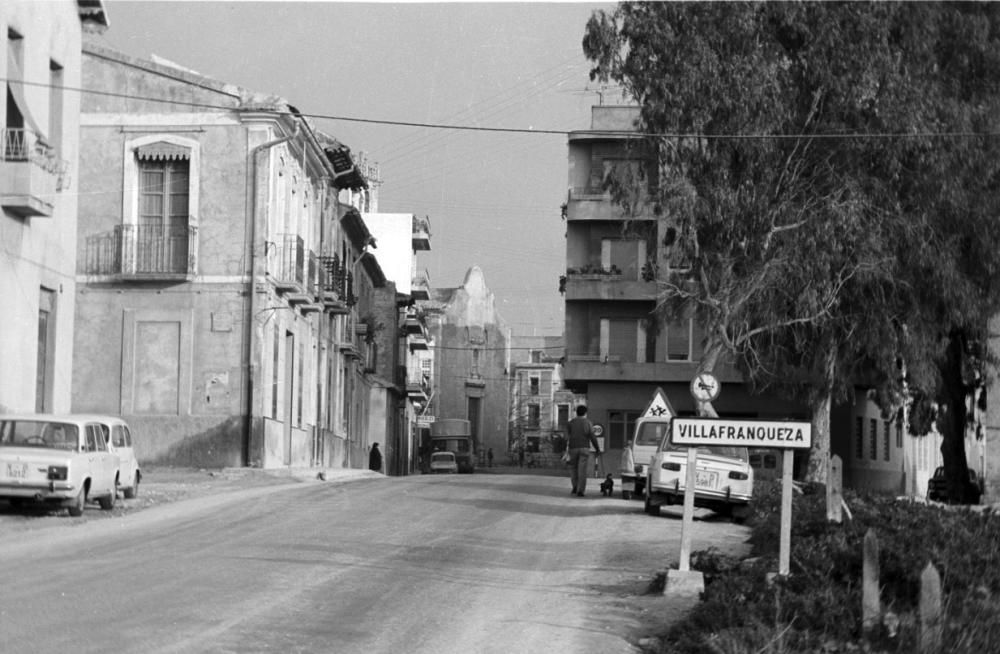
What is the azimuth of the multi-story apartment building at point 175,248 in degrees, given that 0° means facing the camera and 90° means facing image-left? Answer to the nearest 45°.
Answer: approximately 270°

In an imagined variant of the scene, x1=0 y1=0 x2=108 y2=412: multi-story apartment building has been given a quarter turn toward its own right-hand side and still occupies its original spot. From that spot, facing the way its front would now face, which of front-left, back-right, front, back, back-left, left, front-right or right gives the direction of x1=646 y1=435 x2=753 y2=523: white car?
left

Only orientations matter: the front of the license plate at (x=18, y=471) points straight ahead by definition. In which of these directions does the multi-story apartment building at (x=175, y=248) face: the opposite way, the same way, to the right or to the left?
to the left

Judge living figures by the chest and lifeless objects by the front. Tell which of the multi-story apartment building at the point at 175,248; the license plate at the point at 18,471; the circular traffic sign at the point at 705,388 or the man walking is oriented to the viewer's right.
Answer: the multi-story apartment building

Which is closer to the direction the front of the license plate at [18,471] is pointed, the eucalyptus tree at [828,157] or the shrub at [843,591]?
the shrub

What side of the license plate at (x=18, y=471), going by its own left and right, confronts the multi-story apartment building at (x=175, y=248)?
back

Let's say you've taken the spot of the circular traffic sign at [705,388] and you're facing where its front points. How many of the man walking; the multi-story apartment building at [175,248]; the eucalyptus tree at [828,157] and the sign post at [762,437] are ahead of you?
1

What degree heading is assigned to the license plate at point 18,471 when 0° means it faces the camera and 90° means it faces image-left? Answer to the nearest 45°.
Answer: approximately 0°

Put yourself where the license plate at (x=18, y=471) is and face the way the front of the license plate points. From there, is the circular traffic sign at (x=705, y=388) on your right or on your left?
on your left

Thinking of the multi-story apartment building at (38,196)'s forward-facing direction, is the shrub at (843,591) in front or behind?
in front

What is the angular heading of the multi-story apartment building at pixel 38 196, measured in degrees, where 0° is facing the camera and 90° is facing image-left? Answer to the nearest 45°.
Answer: approximately 315°

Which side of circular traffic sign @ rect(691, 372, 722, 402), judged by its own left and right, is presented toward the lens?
front

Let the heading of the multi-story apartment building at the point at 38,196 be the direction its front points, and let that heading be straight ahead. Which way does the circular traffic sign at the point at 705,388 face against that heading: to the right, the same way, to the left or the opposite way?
to the right

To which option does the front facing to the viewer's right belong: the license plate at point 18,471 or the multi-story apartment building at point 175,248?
the multi-story apartment building

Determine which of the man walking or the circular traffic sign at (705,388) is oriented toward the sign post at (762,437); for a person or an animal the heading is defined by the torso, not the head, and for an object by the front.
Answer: the circular traffic sign

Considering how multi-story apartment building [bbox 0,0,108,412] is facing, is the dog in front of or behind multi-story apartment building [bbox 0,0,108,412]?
in front

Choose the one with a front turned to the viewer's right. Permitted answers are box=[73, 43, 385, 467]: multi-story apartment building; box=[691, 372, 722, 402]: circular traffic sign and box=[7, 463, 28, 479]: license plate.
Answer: the multi-story apartment building

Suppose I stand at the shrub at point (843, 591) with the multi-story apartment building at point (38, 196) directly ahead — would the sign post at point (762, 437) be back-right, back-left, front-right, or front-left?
front-right

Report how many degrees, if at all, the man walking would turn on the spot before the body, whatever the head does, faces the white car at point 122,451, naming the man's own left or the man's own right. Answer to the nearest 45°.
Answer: approximately 135° to the man's own left

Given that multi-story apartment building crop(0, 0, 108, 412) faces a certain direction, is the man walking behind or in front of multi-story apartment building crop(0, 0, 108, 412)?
in front
